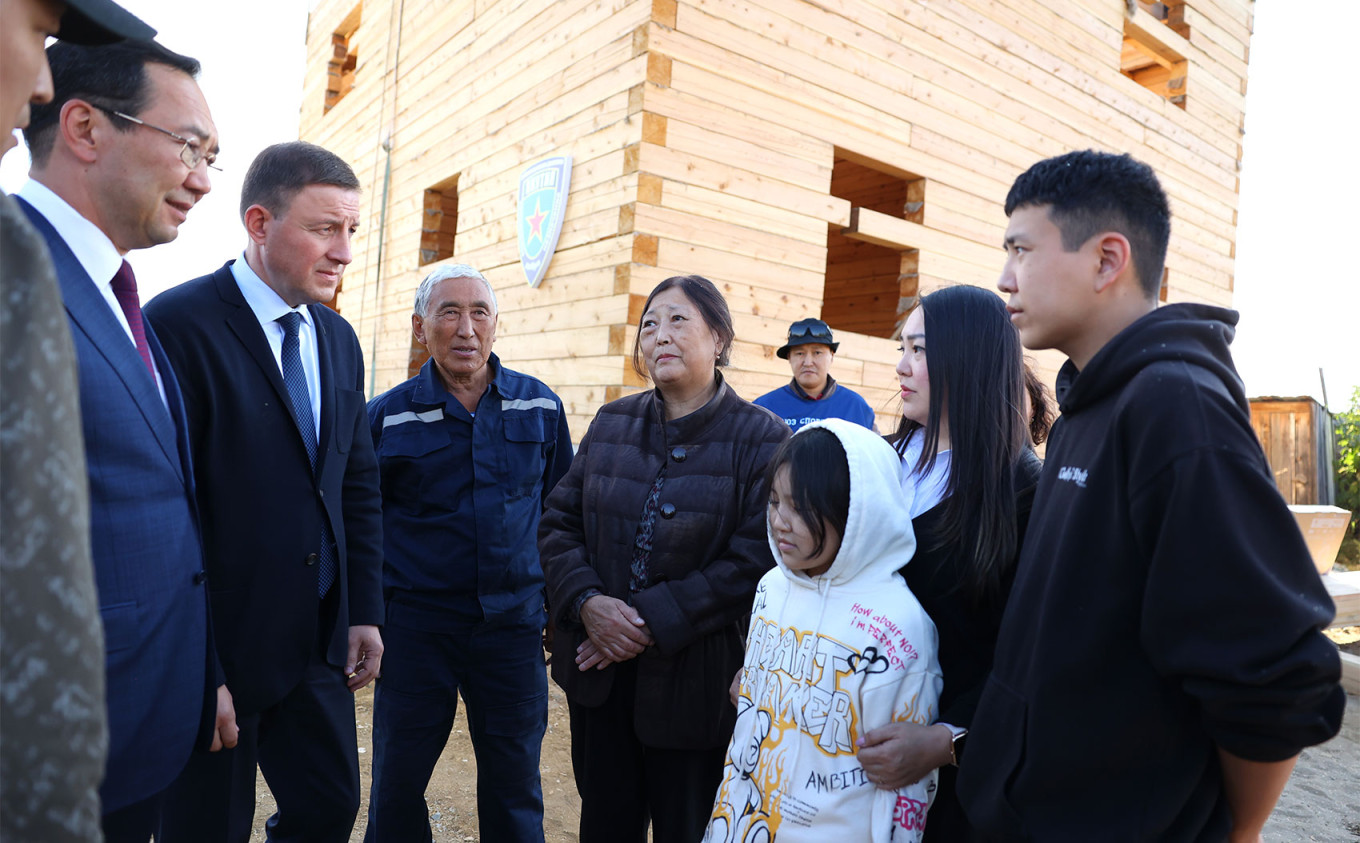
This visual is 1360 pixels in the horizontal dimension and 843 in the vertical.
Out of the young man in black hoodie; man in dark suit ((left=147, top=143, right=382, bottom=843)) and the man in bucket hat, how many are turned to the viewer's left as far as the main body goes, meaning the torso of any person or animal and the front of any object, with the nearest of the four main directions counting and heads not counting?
1

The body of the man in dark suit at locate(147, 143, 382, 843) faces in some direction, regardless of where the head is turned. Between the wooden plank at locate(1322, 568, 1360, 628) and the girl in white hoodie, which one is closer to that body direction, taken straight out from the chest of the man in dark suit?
the girl in white hoodie

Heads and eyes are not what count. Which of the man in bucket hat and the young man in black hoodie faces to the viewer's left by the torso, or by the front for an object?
the young man in black hoodie

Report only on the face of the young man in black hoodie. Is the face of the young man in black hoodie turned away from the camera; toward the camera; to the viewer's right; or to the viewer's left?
to the viewer's left

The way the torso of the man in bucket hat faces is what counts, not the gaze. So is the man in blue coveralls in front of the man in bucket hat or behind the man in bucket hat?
in front

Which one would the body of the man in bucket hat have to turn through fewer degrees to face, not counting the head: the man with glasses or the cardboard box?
the man with glasses

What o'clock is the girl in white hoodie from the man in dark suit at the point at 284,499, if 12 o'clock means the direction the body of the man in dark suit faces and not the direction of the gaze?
The girl in white hoodie is roughly at 12 o'clock from the man in dark suit.

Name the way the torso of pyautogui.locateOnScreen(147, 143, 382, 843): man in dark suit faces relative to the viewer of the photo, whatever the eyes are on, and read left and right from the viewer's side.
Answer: facing the viewer and to the right of the viewer

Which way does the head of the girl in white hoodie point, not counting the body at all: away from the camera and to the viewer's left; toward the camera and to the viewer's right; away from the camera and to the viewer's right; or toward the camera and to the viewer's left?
toward the camera and to the viewer's left

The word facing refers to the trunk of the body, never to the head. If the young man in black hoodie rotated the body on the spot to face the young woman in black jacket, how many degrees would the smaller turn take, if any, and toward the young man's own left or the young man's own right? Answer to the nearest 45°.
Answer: approximately 45° to the young man's own right

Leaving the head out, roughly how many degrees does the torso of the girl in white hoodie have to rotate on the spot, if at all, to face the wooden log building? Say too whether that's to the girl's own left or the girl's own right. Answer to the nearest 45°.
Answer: approximately 135° to the girl's own right

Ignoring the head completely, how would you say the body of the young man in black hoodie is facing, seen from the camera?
to the viewer's left

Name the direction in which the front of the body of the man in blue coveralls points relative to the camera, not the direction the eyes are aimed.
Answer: toward the camera

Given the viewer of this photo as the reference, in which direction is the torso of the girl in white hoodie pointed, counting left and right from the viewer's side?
facing the viewer and to the left of the viewer

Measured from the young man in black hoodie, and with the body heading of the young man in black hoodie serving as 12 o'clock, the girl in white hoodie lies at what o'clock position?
The girl in white hoodie is roughly at 1 o'clock from the young man in black hoodie.

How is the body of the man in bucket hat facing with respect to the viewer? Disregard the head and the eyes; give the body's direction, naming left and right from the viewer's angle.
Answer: facing the viewer
